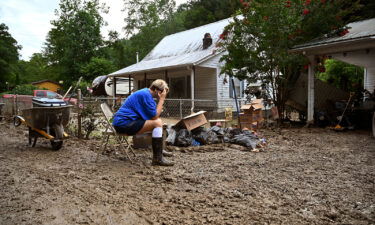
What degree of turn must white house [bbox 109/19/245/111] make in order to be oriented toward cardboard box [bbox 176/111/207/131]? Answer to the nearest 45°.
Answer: approximately 45° to its left

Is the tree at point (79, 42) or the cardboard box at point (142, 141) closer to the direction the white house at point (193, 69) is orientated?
the cardboard box

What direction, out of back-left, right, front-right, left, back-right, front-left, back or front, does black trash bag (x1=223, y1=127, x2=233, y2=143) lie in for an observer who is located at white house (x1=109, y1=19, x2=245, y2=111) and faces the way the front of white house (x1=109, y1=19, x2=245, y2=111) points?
front-left

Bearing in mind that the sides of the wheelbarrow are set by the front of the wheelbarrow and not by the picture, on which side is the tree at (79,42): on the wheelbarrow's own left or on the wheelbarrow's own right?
on the wheelbarrow's own left

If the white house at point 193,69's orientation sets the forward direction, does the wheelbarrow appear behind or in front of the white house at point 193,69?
in front

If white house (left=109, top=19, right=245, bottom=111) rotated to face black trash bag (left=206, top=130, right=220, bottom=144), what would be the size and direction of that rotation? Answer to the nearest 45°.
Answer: approximately 45° to its left

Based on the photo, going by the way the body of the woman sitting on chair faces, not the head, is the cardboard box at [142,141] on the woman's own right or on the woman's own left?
on the woman's own left

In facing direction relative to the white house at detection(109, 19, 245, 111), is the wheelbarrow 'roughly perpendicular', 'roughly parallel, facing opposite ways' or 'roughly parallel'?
roughly perpendicular

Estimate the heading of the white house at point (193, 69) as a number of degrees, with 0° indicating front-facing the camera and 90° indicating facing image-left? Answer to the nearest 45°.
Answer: approximately 45°

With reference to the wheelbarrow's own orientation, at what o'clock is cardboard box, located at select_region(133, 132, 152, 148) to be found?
The cardboard box is roughly at 11 o'clock from the wheelbarrow.

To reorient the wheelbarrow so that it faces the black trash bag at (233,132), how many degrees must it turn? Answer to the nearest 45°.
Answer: approximately 45° to its left

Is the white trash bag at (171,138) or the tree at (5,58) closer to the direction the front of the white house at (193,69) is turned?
the white trash bag
